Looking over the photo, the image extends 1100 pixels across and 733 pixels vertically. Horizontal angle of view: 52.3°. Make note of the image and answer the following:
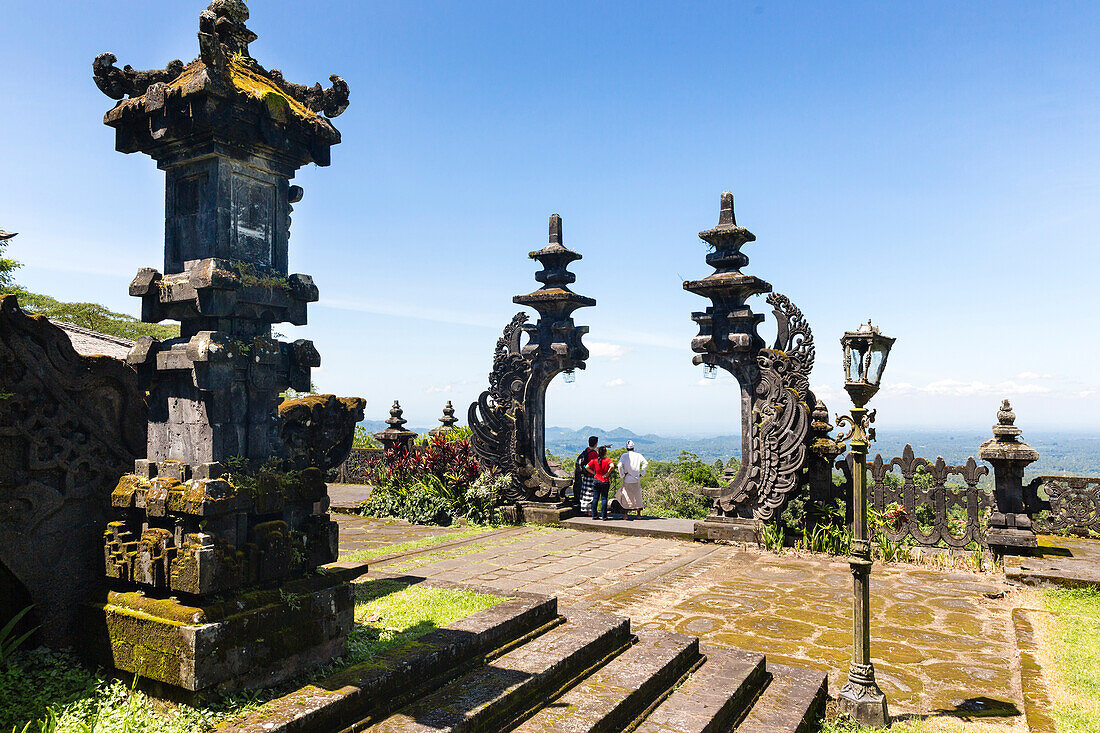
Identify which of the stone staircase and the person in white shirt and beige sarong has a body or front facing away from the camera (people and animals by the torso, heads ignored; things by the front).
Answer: the person in white shirt and beige sarong

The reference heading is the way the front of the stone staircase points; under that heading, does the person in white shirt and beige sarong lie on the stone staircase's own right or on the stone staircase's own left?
on the stone staircase's own left

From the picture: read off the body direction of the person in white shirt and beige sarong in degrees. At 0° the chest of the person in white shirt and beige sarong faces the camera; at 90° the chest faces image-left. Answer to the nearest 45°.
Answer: approximately 180°

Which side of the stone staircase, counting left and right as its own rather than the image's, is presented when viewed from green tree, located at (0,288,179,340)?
back

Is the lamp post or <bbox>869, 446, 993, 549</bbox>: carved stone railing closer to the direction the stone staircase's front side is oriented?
the lamp post

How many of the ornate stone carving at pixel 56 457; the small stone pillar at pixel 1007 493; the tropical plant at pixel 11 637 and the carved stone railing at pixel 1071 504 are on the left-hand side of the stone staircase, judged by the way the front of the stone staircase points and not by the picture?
2

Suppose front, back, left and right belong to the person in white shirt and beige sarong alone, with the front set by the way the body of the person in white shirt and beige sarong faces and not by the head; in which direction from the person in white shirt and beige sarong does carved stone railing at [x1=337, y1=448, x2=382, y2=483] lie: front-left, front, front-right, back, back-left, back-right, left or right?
front-left

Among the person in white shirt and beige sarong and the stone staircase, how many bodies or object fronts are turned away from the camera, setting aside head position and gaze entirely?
1

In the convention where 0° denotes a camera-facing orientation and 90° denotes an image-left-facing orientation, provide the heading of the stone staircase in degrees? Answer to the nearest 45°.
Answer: approximately 315°

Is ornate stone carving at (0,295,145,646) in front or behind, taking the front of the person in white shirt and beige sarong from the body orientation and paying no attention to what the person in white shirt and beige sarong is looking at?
behind

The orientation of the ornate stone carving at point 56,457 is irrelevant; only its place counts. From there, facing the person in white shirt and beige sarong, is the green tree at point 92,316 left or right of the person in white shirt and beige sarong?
left
